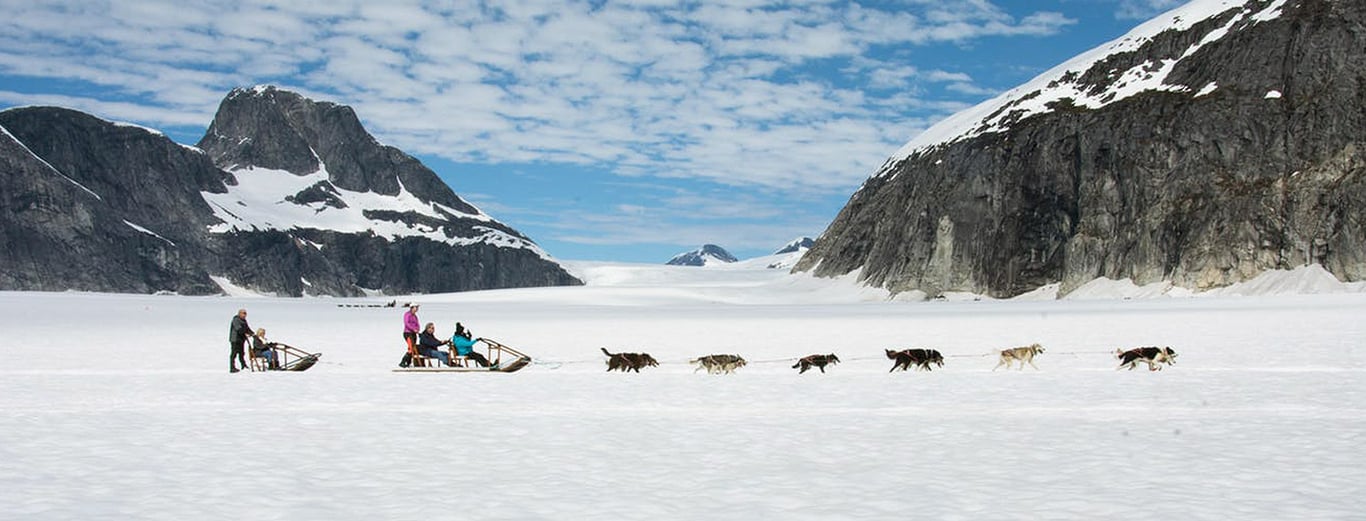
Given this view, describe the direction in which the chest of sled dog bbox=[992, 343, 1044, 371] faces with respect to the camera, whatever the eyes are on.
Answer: to the viewer's right

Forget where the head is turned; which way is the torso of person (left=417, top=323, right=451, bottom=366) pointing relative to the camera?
to the viewer's right

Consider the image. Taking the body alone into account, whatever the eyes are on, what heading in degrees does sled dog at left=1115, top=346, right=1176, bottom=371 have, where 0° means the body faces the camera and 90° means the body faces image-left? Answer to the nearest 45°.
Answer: approximately 270°

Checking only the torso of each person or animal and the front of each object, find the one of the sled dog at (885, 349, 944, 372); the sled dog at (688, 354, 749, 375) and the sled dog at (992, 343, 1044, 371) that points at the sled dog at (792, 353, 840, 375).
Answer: the sled dog at (688, 354, 749, 375)

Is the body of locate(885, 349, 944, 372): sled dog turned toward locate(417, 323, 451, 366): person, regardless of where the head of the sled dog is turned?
no

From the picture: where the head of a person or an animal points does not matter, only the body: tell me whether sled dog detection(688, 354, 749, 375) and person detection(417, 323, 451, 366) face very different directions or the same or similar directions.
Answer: same or similar directions

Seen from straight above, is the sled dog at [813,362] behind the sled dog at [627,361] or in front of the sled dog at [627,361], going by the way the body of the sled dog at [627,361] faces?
in front

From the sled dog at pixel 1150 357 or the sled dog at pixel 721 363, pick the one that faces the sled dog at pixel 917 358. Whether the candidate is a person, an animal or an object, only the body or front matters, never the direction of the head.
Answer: the sled dog at pixel 721 363

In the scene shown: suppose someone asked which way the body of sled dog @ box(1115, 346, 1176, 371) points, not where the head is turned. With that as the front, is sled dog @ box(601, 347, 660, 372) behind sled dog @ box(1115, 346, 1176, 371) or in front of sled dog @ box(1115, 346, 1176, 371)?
behind

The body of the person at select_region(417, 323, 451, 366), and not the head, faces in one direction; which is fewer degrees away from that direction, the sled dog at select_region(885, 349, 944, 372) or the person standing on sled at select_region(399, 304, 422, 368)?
the sled dog

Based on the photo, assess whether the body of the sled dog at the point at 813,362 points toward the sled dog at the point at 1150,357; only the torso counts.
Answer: yes

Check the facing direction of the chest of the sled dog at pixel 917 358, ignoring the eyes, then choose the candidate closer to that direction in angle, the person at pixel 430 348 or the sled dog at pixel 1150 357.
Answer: the sled dog

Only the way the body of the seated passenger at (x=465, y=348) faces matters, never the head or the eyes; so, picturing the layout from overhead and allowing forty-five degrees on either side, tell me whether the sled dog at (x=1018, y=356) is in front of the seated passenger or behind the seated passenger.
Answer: in front

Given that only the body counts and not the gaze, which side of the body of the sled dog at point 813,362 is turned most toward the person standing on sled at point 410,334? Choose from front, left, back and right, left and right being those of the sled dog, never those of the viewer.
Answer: back

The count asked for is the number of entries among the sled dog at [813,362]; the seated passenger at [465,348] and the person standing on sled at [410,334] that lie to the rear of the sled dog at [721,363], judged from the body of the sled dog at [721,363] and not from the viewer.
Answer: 2

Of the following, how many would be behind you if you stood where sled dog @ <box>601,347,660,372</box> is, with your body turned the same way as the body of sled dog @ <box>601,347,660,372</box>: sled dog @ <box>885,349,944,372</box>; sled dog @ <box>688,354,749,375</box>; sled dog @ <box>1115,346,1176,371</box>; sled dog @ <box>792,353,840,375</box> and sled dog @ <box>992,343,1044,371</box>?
0

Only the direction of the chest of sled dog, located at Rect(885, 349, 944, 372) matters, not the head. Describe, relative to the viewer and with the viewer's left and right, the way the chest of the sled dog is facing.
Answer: facing to the right of the viewer

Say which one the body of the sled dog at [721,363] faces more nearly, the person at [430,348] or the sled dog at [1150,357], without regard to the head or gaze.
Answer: the sled dog

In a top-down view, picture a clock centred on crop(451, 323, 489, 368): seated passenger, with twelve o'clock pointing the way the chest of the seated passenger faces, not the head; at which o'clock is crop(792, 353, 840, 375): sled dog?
The sled dog is roughly at 1 o'clock from the seated passenger.

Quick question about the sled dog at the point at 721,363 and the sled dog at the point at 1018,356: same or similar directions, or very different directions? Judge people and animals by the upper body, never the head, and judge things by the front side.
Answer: same or similar directions

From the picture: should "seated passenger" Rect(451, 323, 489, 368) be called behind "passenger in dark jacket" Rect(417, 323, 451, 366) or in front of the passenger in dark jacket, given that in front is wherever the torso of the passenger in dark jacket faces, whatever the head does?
in front

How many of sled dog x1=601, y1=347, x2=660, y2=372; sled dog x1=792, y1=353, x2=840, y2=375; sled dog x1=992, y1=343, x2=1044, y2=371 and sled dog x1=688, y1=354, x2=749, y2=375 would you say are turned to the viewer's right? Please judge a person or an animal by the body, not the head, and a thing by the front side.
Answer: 4

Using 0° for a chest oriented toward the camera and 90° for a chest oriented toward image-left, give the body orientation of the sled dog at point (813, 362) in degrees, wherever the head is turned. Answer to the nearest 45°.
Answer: approximately 270°
